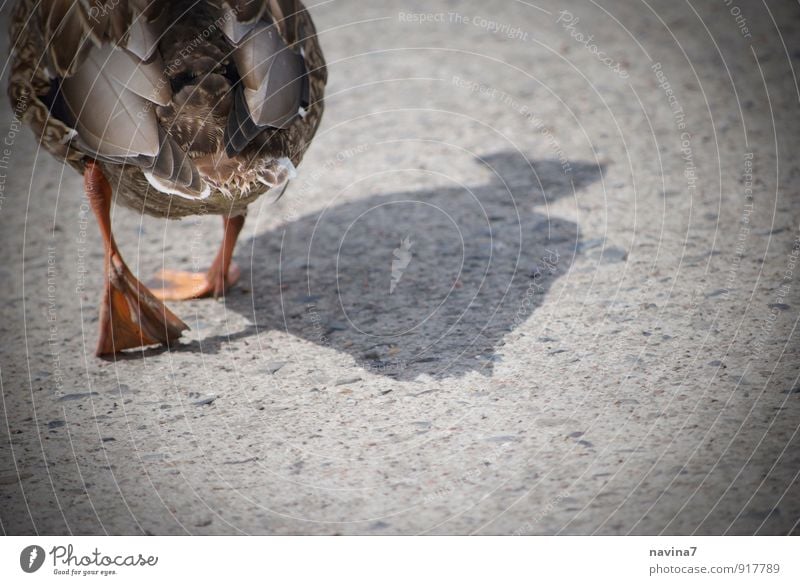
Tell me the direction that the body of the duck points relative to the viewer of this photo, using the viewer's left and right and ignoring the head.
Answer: facing away from the viewer
